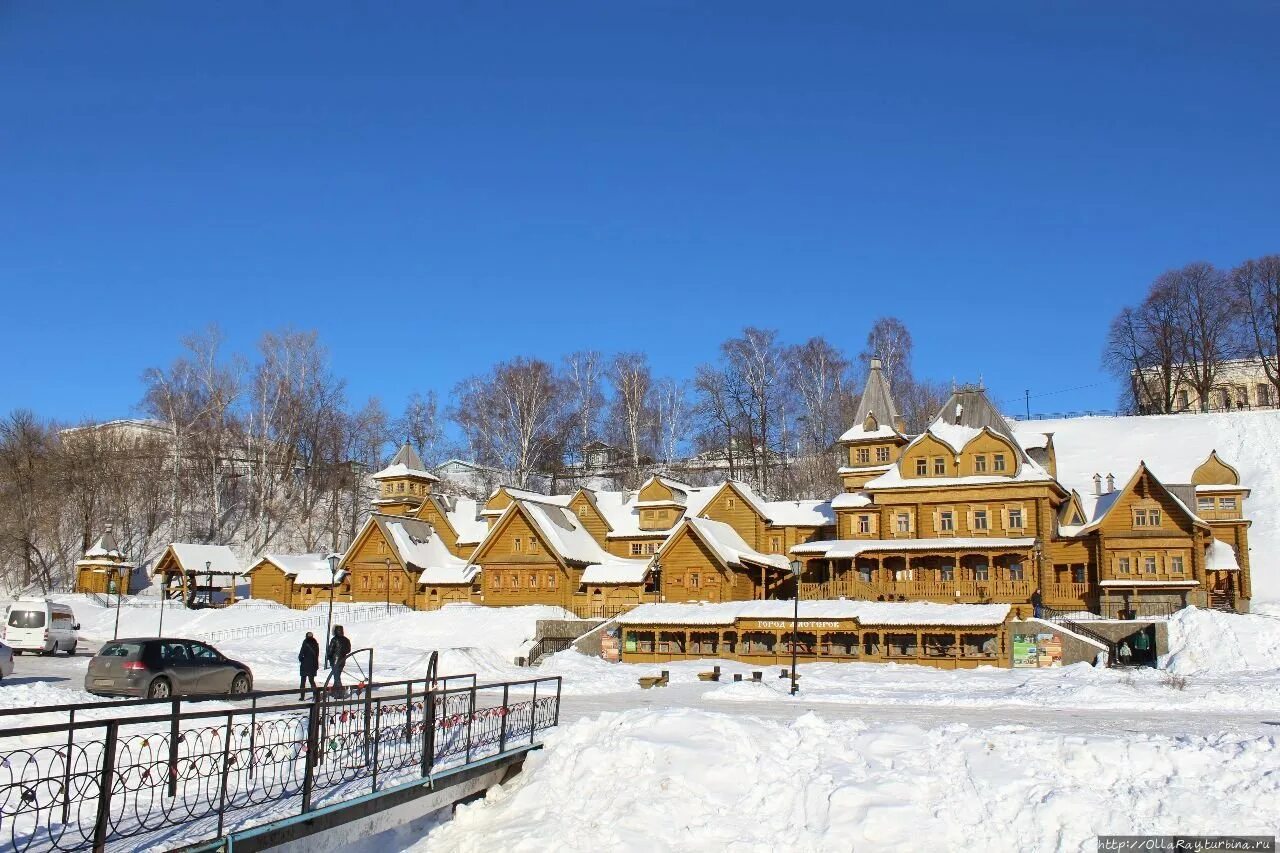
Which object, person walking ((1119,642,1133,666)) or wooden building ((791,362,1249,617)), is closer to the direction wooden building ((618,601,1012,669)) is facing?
the person walking

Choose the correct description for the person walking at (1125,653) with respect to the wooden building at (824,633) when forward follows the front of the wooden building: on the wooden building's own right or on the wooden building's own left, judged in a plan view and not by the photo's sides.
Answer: on the wooden building's own left

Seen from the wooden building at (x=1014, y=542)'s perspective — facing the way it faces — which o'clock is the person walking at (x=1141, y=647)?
The person walking is roughly at 11 o'clock from the wooden building.

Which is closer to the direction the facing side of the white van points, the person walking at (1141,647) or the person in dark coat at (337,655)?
the person walking

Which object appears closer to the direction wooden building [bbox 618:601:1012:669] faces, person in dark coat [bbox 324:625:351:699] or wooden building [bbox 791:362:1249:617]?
the person in dark coat

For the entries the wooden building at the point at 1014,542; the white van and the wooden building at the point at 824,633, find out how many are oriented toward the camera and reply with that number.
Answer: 2

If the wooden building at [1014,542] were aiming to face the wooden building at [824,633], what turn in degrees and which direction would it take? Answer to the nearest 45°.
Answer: approximately 45° to its right

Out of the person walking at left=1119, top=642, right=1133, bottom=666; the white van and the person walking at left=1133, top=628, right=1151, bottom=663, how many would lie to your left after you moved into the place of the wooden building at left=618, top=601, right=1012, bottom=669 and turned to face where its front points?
2

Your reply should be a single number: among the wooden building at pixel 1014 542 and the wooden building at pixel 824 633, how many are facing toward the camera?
2
